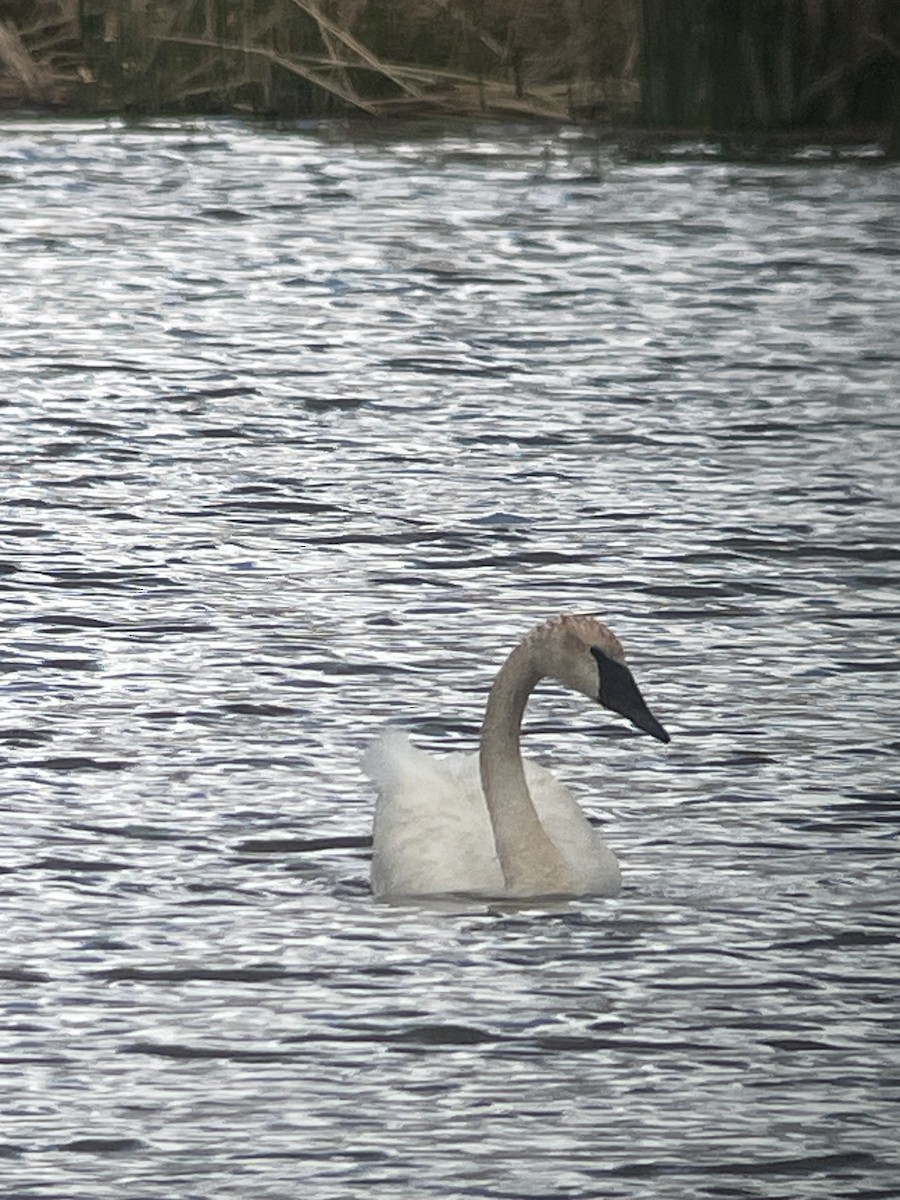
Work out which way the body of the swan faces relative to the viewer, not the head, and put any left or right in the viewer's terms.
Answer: facing the viewer and to the right of the viewer
